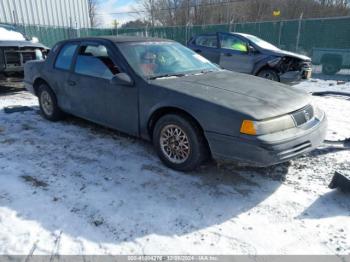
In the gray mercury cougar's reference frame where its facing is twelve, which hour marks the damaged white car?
The damaged white car is roughly at 6 o'clock from the gray mercury cougar.

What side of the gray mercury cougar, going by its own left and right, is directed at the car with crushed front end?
left

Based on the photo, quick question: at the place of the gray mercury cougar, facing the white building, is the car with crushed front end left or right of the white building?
right

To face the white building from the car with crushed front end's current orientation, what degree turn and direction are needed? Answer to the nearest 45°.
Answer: approximately 180°

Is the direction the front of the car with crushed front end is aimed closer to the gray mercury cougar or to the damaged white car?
the gray mercury cougar

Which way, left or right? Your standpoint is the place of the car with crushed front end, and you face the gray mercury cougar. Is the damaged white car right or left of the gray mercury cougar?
right

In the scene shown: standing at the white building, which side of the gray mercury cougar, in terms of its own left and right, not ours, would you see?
back

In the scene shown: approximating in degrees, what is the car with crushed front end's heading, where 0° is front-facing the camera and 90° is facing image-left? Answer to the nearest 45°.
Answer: approximately 315°

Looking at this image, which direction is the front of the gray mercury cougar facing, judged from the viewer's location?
facing the viewer and to the right of the viewer

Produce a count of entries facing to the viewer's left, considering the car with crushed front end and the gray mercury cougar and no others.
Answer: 0

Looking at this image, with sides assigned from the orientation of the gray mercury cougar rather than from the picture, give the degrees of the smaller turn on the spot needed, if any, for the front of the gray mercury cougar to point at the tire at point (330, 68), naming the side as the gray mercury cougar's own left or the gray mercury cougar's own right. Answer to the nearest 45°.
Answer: approximately 90° to the gray mercury cougar's own left
